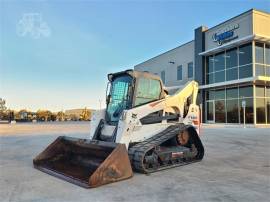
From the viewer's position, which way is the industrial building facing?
facing the viewer and to the left of the viewer

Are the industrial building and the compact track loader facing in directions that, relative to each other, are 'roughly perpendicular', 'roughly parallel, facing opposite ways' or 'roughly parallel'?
roughly parallel

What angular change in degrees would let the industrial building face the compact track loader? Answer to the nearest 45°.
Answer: approximately 45° to its left

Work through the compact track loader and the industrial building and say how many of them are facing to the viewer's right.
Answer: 0

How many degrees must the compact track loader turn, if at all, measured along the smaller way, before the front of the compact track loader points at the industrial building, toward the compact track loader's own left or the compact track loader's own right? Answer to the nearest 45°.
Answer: approximately 180°
